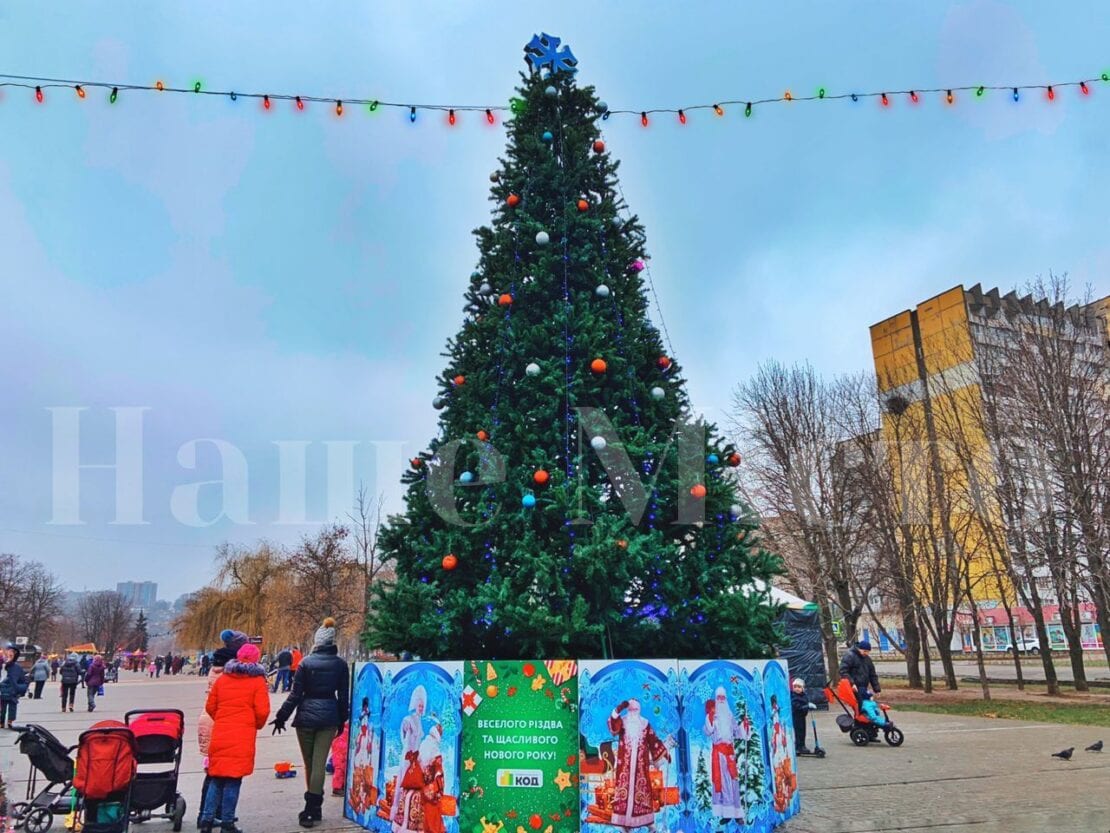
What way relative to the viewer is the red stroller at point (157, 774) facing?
away from the camera

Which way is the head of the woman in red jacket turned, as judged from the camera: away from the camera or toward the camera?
away from the camera

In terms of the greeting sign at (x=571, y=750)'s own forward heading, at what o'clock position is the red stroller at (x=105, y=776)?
The red stroller is roughly at 3 o'clock from the greeting sign.

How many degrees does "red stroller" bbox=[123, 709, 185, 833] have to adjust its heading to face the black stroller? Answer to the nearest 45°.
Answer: approximately 90° to its left

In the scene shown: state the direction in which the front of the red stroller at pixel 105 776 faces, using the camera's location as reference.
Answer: facing away from the viewer

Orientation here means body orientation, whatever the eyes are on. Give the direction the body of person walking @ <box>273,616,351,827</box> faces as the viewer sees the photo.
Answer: away from the camera

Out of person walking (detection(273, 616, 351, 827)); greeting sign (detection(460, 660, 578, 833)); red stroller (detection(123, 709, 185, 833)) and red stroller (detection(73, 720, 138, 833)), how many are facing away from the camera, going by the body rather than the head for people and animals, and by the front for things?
3

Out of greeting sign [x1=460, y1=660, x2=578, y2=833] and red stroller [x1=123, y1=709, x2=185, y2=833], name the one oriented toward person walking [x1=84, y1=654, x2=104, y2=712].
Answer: the red stroller

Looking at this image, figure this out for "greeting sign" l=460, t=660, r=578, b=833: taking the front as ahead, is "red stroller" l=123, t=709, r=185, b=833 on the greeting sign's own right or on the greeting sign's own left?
on the greeting sign's own right

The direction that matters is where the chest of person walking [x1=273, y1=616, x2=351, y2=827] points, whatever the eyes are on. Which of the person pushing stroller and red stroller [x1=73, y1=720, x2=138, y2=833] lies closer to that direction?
the person pushing stroller

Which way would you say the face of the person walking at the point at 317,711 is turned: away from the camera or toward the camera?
away from the camera

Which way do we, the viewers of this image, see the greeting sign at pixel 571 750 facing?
facing the viewer
